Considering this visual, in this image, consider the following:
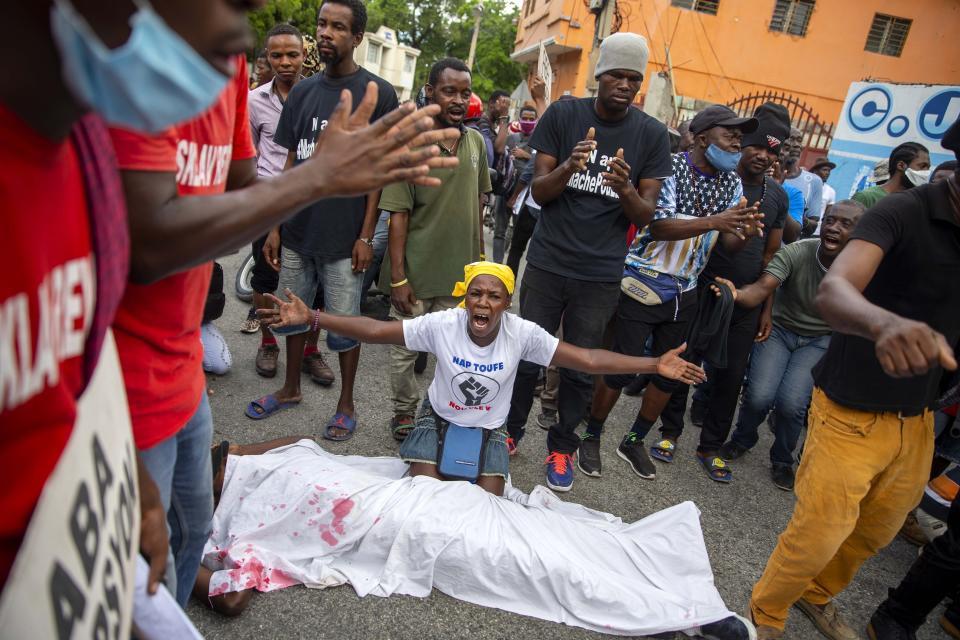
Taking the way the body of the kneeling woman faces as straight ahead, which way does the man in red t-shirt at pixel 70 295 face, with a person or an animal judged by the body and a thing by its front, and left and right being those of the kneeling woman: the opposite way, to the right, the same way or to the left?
to the left

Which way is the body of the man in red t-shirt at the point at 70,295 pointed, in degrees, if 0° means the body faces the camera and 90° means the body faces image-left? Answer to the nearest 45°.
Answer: approximately 315°

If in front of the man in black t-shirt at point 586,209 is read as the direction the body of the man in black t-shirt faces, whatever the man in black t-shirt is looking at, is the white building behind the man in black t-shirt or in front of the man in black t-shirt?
behind

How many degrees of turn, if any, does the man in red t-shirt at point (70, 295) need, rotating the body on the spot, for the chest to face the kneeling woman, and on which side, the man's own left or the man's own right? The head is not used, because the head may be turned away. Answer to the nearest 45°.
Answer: approximately 90° to the man's own left

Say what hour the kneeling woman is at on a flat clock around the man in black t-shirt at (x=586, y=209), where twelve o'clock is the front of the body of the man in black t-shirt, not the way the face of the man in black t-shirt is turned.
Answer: The kneeling woman is roughly at 1 o'clock from the man in black t-shirt.

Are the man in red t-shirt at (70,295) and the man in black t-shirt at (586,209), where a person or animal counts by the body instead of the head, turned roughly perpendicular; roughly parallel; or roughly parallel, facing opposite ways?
roughly perpendicular

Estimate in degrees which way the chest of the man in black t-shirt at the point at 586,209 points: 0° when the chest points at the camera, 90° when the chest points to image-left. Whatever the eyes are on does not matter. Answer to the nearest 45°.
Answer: approximately 0°

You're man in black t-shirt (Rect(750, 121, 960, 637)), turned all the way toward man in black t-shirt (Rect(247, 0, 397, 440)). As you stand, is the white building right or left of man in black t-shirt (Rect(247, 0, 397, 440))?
right

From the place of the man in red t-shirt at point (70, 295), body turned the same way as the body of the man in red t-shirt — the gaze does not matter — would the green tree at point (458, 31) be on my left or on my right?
on my left

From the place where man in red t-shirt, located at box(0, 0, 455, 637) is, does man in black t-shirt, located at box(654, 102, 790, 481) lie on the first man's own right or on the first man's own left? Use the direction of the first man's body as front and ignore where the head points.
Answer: on the first man's own left

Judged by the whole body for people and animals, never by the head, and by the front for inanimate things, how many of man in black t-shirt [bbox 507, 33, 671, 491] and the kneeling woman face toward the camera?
2

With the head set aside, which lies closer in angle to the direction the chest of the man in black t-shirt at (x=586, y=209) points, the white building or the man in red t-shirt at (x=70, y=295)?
the man in red t-shirt

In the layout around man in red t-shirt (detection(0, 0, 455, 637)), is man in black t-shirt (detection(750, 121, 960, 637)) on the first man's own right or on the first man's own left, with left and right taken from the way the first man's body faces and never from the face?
on the first man's own left

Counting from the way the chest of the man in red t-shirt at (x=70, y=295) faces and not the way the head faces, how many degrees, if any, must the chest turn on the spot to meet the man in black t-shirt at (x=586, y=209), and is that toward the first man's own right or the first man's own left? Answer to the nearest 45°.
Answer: approximately 90° to the first man's own left
